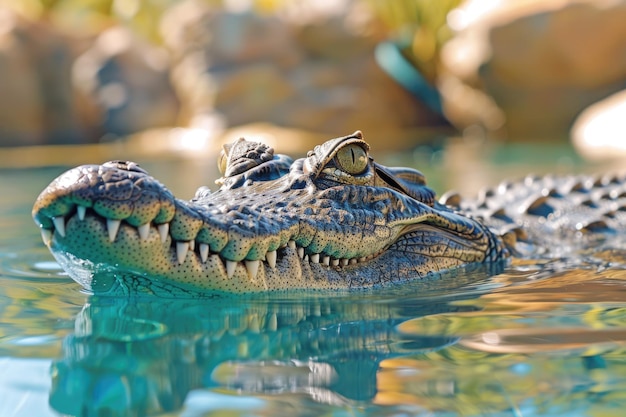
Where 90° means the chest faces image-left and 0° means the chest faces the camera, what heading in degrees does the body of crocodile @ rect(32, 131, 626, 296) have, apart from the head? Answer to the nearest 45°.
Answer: approximately 45°

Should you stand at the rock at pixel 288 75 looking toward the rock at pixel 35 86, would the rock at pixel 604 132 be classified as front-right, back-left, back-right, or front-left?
back-left

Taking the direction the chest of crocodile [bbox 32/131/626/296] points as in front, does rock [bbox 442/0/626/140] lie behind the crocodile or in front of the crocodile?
behind

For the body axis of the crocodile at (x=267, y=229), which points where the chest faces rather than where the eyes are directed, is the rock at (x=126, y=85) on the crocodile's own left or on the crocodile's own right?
on the crocodile's own right

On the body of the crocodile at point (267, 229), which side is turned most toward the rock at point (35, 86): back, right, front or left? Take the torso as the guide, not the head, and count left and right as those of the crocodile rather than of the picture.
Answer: right

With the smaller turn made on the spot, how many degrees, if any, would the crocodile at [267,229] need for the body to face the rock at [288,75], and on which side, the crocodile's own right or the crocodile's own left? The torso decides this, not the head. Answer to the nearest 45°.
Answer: approximately 135° to the crocodile's own right
